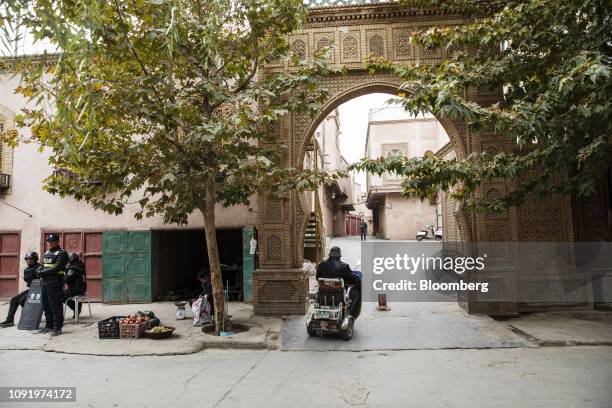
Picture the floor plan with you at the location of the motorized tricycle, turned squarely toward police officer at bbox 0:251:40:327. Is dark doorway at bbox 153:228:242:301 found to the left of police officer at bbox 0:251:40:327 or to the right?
right

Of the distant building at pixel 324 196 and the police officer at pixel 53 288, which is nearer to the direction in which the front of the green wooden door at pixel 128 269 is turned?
the police officer

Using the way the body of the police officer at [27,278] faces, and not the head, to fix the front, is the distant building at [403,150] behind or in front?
behind

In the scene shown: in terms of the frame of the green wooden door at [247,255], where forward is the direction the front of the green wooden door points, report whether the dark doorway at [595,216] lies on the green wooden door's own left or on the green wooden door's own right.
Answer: on the green wooden door's own left

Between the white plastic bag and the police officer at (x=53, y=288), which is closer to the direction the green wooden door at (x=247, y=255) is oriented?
the white plastic bag

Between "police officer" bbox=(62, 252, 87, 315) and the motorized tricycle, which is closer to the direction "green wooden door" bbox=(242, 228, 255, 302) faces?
the motorized tricycle

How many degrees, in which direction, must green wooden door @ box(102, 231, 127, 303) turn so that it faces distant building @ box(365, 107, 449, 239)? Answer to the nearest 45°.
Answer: approximately 135° to its left

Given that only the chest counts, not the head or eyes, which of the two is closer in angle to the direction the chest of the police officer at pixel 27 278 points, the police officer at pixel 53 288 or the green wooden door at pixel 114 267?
the police officer

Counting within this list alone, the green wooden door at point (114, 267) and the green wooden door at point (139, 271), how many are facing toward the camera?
2
